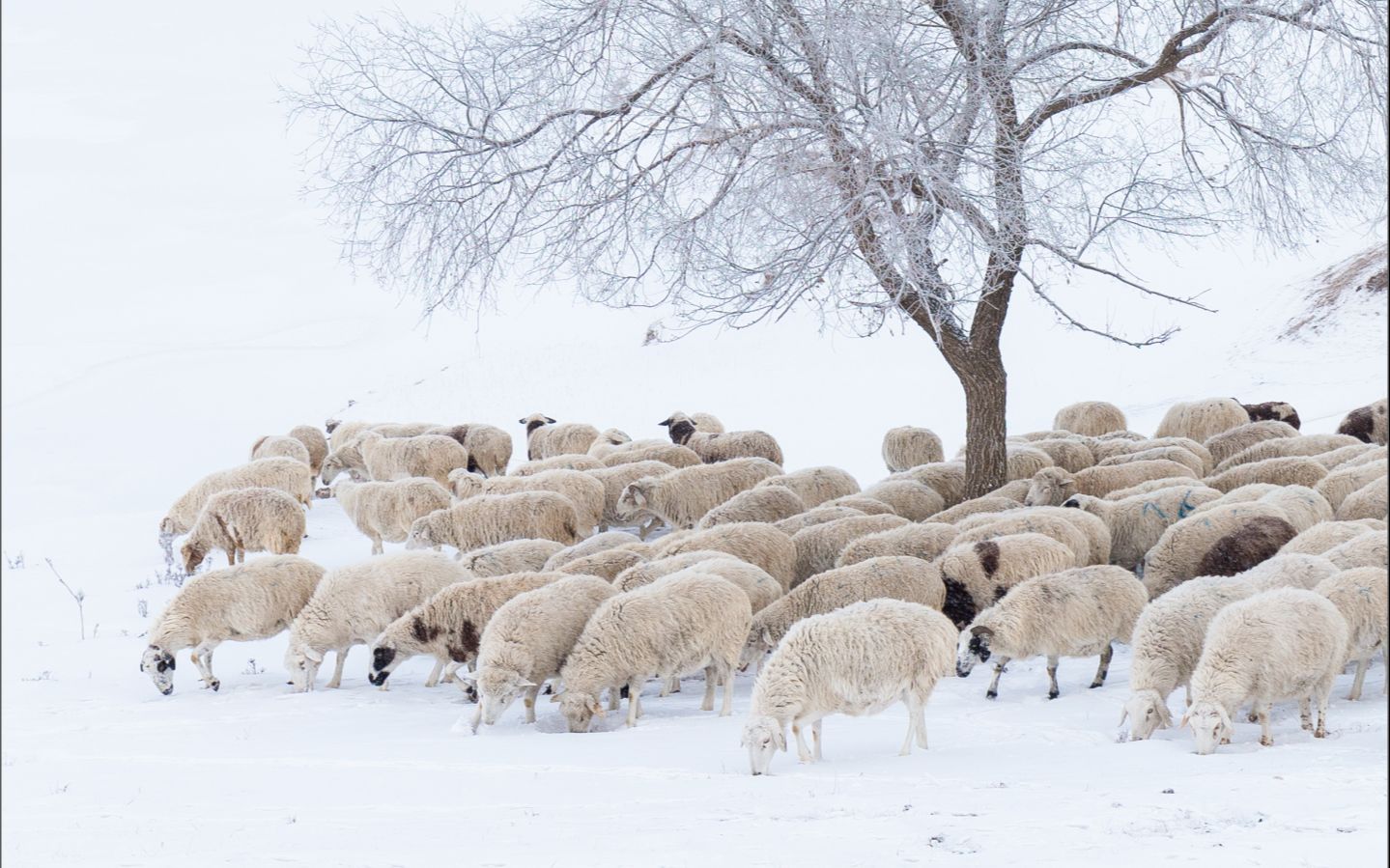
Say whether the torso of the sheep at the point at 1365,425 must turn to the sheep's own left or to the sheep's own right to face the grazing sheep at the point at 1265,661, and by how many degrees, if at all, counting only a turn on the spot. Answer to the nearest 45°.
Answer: approximately 90° to the sheep's own left

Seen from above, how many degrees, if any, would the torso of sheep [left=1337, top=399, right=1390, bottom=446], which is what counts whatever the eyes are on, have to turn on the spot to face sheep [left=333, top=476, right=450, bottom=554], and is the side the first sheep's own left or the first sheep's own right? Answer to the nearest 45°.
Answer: approximately 45° to the first sheep's own left

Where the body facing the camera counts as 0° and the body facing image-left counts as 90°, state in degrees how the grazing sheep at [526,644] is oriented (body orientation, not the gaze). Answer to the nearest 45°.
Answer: approximately 45°

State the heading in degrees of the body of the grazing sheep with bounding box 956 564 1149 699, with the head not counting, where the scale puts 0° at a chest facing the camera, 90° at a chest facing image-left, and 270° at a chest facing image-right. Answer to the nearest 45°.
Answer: approximately 90°

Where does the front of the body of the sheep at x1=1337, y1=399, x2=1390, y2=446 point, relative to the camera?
to the viewer's left

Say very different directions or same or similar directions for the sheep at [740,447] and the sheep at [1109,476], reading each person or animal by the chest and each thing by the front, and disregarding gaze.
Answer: same or similar directions

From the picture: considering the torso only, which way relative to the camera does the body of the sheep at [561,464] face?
to the viewer's left

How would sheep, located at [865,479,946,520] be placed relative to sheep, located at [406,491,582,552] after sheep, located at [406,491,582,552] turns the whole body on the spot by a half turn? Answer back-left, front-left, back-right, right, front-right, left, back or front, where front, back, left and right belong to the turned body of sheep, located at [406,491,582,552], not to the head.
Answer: front

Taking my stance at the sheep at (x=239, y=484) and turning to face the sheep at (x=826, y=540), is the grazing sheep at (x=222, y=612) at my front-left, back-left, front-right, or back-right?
front-right

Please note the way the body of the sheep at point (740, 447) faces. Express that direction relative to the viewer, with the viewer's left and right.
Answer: facing to the left of the viewer

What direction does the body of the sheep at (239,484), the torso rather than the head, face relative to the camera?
to the viewer's left

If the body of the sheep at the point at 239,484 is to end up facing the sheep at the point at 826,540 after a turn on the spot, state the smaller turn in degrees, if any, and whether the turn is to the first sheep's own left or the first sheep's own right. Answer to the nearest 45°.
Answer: approximately 135° to the first sheep's own left
